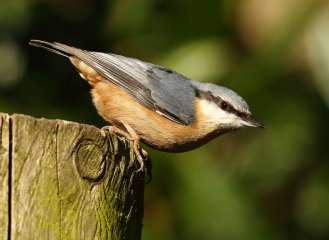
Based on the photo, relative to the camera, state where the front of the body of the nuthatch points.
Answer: to the viewer's right
